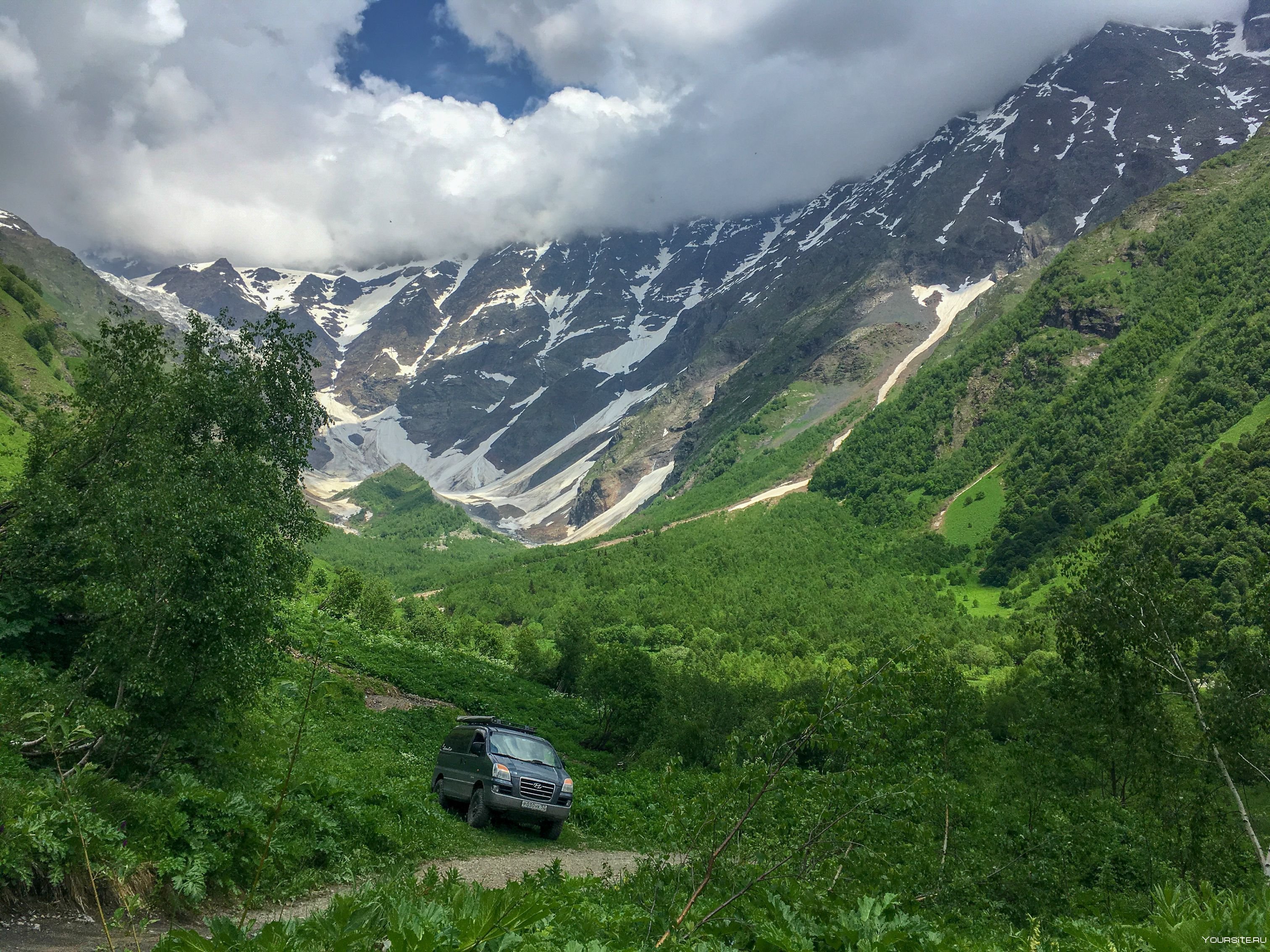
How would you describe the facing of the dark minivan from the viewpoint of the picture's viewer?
facing the viewer and to the right of the viewer
